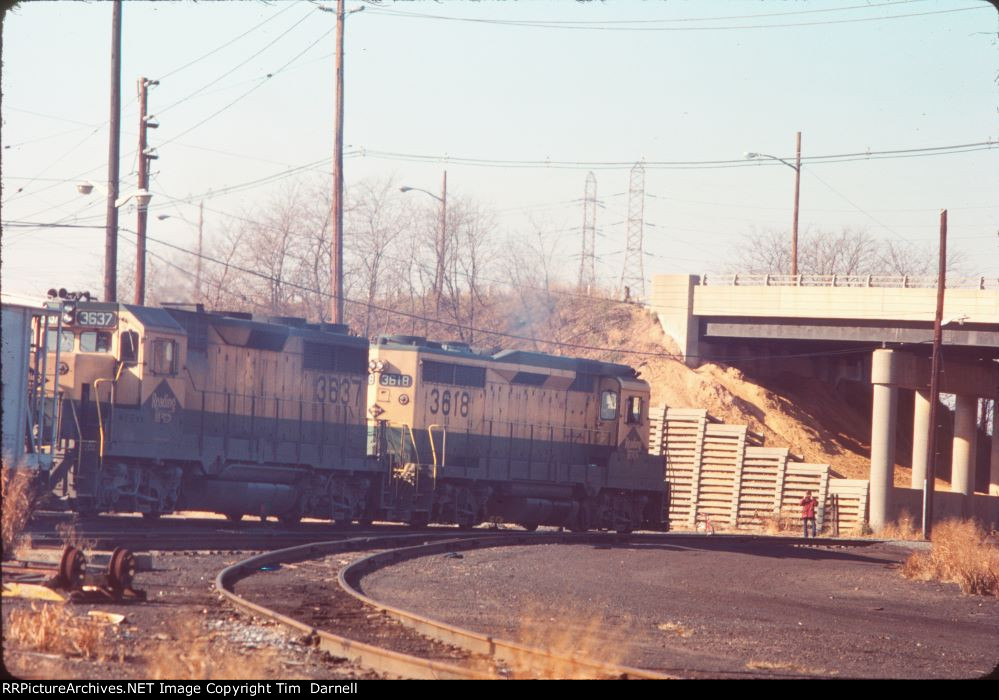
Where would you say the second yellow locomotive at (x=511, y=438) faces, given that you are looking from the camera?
facing away from the viewer and to the right of the viewer

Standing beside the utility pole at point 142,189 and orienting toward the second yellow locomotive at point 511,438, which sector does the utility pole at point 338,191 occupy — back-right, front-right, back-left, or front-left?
front-left

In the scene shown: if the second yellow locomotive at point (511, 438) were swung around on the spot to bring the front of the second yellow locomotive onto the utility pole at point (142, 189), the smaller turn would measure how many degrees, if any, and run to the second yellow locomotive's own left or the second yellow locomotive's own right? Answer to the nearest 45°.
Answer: approximately 135° to the second yellow locomotive's own left

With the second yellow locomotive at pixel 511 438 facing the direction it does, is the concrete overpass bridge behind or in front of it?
in front

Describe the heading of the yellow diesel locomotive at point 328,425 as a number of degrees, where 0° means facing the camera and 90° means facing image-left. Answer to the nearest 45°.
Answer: approximately 45°

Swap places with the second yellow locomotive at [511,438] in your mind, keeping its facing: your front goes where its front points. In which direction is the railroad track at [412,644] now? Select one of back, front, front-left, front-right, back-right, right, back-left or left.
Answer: back-right

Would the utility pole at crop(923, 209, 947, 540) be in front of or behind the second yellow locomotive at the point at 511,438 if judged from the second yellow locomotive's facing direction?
in front
